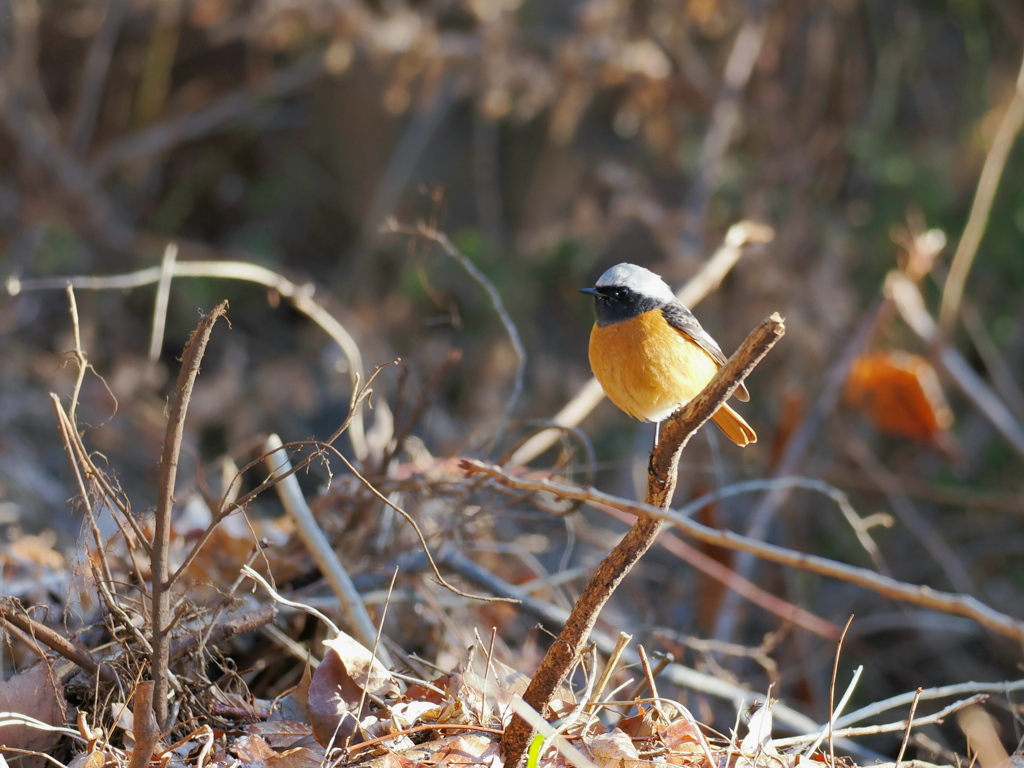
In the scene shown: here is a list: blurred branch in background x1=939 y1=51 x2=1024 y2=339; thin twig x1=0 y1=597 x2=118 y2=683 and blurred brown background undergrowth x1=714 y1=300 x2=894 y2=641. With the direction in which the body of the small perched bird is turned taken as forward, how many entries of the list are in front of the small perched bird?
1

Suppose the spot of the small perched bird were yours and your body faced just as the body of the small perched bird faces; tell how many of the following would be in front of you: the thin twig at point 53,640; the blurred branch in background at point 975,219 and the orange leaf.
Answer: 1

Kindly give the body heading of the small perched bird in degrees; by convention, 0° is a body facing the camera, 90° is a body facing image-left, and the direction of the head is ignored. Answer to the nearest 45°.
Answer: approximately 45°

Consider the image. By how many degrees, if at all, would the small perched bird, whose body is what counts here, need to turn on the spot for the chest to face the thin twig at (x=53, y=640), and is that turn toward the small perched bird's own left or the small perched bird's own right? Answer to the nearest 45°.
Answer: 0° — it already faces it

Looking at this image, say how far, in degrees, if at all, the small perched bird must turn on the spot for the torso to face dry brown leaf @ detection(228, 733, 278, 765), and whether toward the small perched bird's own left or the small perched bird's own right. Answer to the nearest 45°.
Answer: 0° — it already faces it

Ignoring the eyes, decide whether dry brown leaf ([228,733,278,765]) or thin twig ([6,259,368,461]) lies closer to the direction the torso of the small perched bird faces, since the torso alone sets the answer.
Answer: the dry brown leaf
